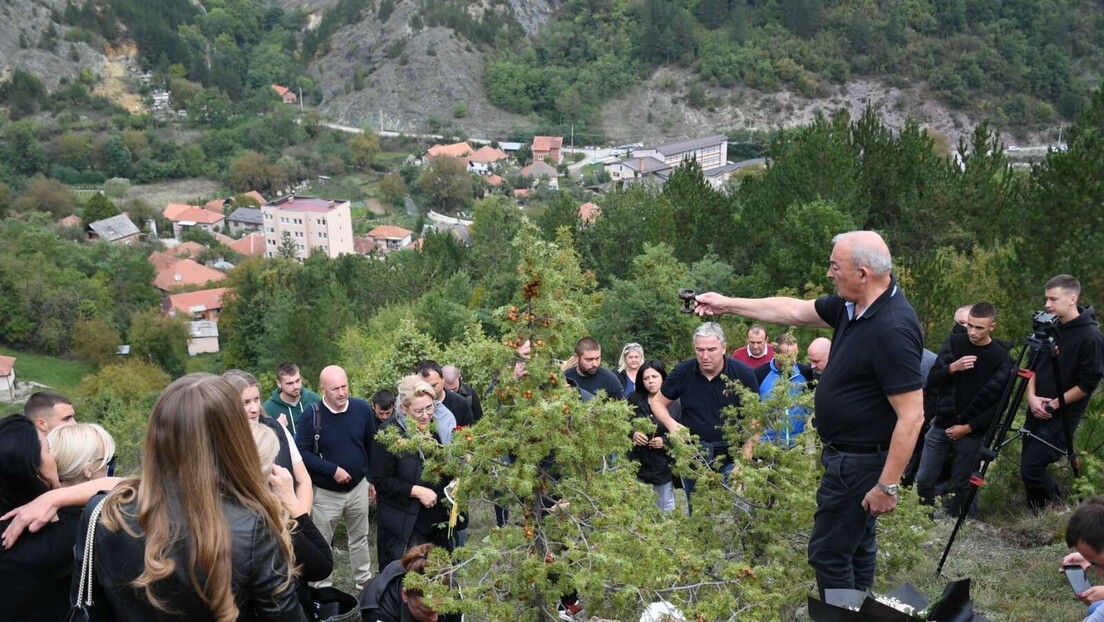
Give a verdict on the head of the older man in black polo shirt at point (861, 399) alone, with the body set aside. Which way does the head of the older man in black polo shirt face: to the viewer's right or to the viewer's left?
to the viewer's left

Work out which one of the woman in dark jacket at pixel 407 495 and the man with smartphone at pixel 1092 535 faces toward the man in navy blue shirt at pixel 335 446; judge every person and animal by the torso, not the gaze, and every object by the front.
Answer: the man with smartphone

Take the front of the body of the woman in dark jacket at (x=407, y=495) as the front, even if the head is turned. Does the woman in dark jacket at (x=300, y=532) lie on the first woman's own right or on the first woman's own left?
on the first woman's own right

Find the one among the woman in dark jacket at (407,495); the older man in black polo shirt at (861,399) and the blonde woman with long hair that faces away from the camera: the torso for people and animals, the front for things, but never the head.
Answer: the blonde woman with long hair

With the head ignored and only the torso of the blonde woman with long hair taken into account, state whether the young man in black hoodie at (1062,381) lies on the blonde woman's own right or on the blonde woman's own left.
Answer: on the blonde woman's own right

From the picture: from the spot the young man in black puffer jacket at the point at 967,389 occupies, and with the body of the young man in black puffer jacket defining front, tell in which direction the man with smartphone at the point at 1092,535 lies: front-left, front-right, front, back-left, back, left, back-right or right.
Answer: front-left

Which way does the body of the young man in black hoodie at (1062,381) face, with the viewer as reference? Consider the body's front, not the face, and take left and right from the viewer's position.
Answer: facing the viewer and to the left of the viewer

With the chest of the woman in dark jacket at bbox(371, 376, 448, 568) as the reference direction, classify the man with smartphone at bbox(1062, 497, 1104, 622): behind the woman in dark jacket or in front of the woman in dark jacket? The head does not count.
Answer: in front

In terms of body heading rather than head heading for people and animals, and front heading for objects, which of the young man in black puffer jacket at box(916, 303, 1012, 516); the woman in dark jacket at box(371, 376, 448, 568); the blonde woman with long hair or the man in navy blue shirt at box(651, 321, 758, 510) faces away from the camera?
the blonde woman with long hair

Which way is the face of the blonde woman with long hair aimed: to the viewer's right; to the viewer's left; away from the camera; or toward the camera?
away from the camera

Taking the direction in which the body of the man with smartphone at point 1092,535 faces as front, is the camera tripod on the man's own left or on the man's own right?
on the man's own right

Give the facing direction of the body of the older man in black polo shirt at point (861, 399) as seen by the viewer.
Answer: to the viewer's left

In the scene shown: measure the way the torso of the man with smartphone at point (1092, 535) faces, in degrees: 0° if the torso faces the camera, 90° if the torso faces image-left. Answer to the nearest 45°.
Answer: approximately 90°

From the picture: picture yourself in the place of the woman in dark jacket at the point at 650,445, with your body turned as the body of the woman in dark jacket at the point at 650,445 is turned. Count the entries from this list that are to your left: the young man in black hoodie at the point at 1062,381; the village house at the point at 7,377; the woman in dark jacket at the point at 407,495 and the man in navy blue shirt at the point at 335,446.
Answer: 1
